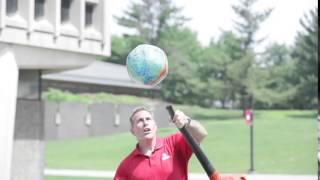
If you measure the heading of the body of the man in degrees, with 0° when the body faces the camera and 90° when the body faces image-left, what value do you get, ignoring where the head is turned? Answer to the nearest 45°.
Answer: approximately 0°
